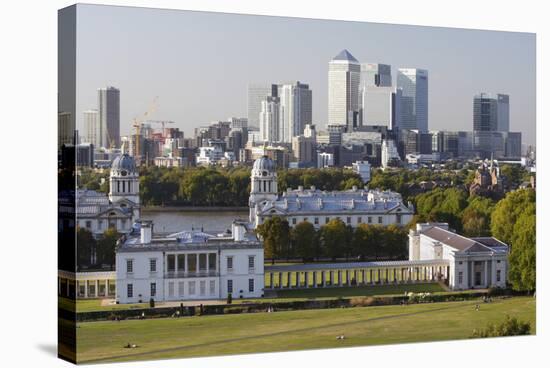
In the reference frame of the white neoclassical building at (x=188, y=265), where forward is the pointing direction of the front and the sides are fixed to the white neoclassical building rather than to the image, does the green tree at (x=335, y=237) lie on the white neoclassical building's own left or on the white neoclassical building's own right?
on the white neoclassical building's own left

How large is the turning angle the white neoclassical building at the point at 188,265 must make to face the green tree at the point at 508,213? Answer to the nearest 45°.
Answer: approximately 90° to its left

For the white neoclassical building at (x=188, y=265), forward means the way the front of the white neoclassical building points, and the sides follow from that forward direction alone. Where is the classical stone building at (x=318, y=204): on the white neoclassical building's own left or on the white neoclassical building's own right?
on the white neoclassical building's own left

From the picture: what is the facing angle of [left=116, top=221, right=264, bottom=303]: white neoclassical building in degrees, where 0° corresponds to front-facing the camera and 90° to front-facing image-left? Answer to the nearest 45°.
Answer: approximately 0°

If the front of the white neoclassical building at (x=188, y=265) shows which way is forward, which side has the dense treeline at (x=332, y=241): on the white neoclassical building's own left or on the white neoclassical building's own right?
on the white neoclassical building's own left

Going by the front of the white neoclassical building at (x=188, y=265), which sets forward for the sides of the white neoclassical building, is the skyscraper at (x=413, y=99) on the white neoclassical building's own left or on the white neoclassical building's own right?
on the white neoclassical building's own left

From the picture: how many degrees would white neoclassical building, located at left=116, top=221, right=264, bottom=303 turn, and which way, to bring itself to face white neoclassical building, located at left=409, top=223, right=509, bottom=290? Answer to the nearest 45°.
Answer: approximately 90° to its left

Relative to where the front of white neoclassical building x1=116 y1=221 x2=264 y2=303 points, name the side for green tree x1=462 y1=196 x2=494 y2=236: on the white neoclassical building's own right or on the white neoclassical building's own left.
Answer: on the white neoclassical building's own left
